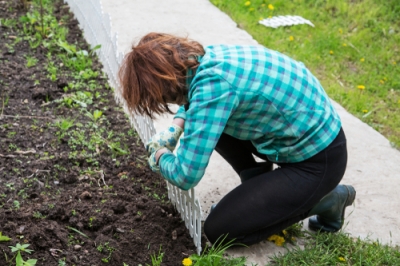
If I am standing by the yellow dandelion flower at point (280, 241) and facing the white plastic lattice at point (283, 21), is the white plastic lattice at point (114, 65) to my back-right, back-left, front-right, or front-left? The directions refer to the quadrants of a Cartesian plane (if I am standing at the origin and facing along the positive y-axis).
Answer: front-left

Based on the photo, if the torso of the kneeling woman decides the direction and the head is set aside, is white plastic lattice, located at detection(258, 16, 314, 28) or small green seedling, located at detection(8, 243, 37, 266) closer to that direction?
the small green seedling

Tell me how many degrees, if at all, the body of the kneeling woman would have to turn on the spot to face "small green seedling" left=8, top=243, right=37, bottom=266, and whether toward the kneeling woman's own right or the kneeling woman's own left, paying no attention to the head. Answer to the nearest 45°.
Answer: approximately 45° to the kneeling woman's own left

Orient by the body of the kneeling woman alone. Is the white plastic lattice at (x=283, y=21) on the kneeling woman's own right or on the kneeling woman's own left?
on the kneeling woman's own right

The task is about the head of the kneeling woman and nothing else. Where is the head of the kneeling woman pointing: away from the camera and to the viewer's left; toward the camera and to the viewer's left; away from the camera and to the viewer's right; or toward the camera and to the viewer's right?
away from the camera and to the viewer's left

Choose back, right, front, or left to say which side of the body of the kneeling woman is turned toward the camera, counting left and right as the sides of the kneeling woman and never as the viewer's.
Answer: left

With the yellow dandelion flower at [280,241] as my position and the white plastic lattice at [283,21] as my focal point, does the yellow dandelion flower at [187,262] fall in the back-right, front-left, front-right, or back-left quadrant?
back-left
